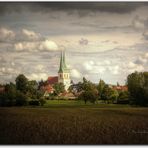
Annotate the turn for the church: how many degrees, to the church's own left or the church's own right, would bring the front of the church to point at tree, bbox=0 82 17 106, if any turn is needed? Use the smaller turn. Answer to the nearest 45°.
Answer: approximately 135° to the church's own right
